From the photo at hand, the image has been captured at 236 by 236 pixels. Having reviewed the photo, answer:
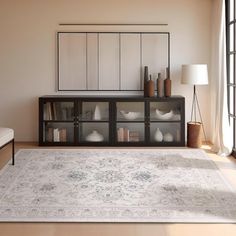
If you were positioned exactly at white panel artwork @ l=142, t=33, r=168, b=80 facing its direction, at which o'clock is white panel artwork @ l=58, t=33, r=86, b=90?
white panel artwork @ l=58, t=33, r=86, b=90 is roughly at 3 o'clock from white panel artwork @ l=142, t=33, r=168, b=80.

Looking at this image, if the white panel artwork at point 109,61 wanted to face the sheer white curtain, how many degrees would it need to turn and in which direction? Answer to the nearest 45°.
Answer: approximately 45° to its left

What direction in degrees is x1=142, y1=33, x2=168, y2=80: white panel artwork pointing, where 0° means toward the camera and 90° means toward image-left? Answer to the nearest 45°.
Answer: approximately 0°
